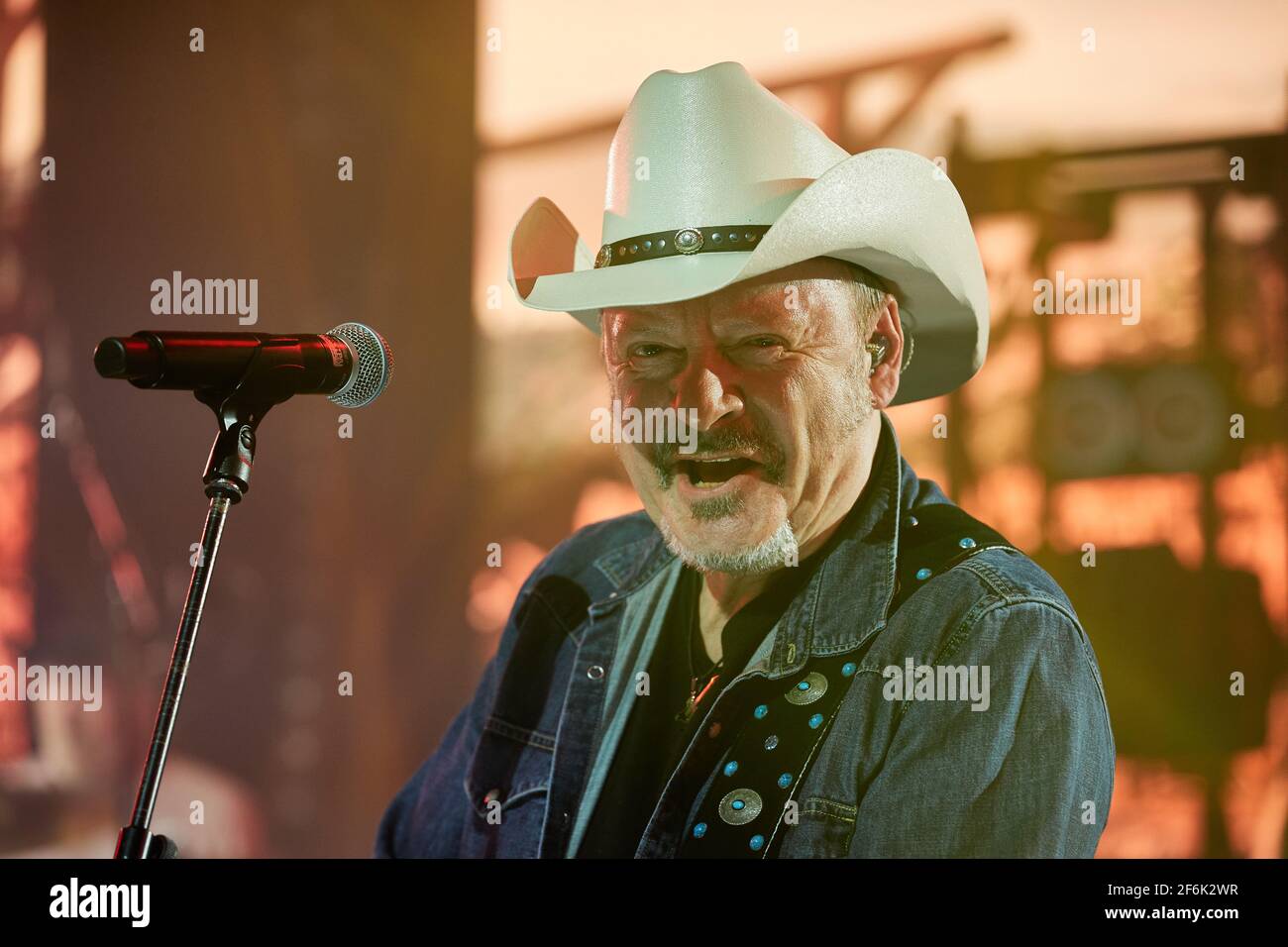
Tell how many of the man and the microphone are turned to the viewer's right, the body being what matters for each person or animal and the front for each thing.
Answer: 1

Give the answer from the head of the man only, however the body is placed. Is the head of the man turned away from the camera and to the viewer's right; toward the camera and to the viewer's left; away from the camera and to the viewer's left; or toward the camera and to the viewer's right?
toward the camera and to the viewer's left

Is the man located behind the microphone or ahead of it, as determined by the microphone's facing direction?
ahead

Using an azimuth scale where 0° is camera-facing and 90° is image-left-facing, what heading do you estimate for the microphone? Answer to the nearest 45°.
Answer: approximately 270°

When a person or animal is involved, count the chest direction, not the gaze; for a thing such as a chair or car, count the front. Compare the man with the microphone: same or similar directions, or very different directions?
very different directions

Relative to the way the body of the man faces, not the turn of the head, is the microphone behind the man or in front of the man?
in front

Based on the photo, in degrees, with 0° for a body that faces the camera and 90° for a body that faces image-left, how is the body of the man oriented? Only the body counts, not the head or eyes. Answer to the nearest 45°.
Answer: approximately 45°
